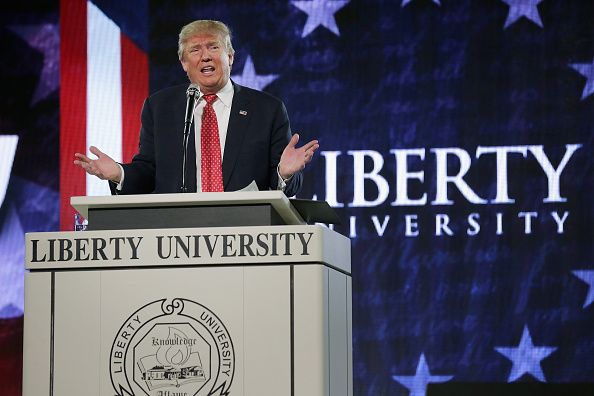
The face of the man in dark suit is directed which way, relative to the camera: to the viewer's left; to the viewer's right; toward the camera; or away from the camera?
toward the camera

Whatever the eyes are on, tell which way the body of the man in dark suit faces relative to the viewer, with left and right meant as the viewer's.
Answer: facing the viewer

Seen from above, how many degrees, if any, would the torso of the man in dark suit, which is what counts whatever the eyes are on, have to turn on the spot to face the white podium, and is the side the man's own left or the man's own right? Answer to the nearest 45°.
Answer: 0° — they already face it
